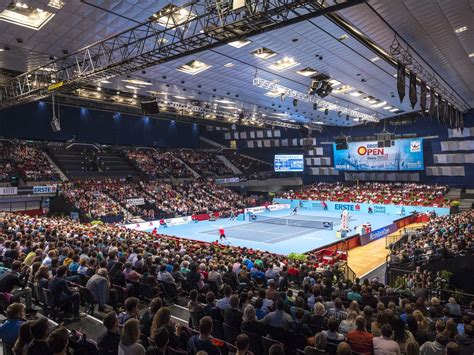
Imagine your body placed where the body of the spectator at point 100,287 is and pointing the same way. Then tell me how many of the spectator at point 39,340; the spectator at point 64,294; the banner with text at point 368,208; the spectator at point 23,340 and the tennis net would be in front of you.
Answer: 2

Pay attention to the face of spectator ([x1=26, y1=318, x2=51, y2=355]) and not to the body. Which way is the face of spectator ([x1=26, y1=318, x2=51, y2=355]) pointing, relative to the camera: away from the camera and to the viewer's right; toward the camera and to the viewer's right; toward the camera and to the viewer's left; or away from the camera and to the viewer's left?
away from the camera and to the viewer's right

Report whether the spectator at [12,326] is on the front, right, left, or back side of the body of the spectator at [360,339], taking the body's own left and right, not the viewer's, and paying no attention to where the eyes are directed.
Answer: left

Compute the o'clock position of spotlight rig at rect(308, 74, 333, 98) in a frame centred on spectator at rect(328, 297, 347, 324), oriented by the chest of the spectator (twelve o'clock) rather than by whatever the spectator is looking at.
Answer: The spotlight rig is roughly at 12 o'clock from the spectator.

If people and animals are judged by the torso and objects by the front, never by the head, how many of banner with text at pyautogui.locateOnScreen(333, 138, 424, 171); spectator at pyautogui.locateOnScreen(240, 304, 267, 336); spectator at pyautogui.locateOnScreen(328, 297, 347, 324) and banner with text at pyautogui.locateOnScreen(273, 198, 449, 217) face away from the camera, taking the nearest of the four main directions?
2

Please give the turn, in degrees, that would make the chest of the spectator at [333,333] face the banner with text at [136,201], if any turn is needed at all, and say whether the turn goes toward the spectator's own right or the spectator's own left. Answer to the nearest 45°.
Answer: approximately 45° to the spectator's own left

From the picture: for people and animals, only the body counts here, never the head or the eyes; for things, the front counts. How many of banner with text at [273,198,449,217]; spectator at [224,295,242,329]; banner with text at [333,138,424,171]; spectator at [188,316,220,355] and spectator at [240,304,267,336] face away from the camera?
3

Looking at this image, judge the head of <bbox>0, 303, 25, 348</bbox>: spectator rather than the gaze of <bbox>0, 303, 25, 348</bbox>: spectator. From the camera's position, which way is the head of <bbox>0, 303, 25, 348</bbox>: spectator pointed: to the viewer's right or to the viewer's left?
to the viewer's right

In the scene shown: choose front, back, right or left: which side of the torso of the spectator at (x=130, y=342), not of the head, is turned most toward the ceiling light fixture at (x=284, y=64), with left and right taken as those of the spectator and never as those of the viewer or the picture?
front

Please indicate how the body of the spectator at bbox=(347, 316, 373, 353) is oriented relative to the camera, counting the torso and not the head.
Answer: away from the camera

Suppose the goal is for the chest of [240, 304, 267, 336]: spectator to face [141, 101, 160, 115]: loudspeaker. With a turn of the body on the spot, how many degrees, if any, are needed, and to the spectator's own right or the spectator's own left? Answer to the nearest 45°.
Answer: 0° — they already face it

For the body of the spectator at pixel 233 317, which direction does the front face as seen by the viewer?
away from the camera

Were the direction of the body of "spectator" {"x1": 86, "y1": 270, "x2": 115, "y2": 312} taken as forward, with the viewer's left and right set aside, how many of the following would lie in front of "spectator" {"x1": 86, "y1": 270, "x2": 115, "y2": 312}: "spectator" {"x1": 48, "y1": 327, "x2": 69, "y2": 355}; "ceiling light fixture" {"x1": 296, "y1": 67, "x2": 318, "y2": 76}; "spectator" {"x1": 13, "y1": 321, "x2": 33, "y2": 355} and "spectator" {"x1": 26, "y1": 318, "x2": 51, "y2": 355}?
1

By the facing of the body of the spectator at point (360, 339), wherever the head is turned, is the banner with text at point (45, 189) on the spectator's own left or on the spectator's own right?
on the spectator's own left

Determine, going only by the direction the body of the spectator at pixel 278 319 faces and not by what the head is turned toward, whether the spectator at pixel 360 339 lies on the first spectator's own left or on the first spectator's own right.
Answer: on the first spectator's own right

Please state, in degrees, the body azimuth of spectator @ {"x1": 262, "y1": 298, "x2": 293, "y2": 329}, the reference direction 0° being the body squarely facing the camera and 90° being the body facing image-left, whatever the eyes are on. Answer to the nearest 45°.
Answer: approximately 180°

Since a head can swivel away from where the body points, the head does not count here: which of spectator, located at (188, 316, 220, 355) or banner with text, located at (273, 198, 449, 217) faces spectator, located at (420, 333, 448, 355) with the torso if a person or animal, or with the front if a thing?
the banner with text

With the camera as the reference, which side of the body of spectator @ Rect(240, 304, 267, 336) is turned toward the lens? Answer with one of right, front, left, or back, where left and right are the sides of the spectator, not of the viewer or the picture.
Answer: back

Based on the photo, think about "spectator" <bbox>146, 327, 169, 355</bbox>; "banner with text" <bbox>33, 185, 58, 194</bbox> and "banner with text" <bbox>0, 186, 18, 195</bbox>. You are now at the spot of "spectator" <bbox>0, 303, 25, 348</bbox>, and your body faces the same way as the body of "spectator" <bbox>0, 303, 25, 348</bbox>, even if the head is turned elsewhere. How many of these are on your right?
1
